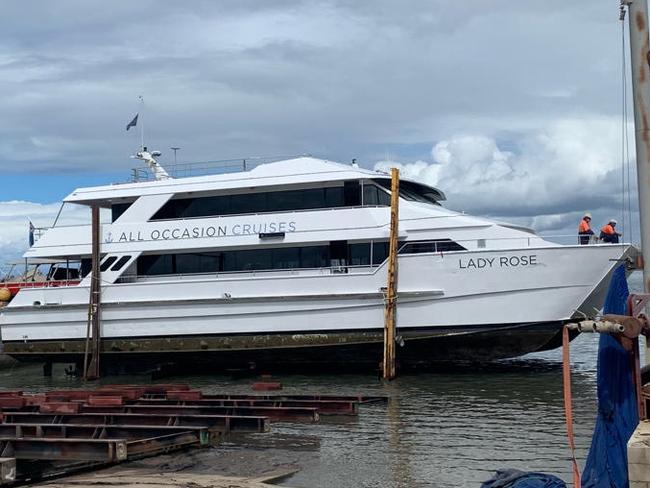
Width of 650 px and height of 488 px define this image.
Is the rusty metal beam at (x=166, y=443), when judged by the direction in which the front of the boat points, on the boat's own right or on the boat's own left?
on the boat's own right

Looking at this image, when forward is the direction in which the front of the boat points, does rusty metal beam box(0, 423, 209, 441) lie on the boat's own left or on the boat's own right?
on the boat's own right

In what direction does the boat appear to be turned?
to the viewer's right

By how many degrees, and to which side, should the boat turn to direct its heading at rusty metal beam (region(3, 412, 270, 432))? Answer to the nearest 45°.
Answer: approximately 90° to its right

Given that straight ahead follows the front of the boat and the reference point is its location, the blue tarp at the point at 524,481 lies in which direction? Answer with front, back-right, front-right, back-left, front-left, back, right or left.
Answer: right
